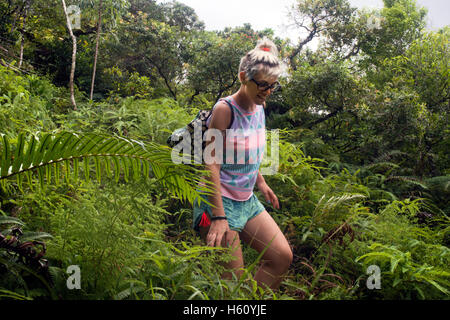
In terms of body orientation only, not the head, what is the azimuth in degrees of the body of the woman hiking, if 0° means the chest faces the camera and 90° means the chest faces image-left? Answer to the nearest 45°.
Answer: approximately 315°
